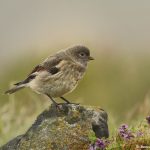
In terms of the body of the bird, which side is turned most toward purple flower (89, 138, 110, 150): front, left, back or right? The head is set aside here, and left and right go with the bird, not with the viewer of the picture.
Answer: front

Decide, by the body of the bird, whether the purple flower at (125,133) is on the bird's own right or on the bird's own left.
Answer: on the bird's own right

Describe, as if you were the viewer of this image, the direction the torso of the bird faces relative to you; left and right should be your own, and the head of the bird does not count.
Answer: facing to the right of the viewer

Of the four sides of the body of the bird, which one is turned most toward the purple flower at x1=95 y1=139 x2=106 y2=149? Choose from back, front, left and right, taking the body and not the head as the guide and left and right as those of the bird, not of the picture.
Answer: front
